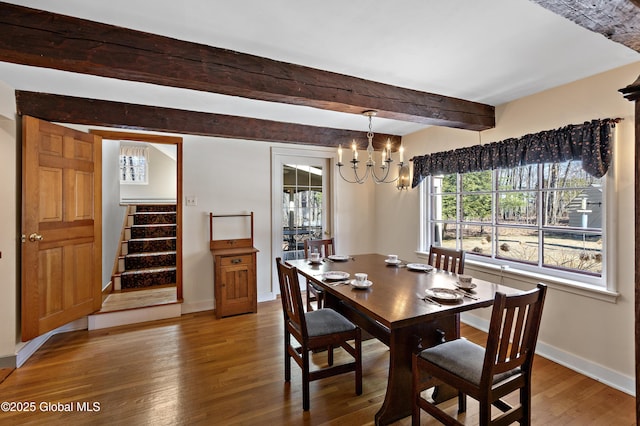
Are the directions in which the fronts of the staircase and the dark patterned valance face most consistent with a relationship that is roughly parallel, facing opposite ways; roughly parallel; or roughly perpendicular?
roughly perpendicular

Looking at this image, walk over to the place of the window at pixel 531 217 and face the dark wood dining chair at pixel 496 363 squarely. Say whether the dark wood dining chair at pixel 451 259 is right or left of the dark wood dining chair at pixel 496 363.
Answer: right

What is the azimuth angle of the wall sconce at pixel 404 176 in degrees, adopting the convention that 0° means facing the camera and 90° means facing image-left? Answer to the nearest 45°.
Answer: approximately 45°

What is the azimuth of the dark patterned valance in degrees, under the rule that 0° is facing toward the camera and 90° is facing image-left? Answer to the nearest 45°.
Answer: approximately 45°

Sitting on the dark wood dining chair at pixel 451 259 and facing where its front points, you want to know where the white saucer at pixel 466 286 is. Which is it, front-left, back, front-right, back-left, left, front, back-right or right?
front-left

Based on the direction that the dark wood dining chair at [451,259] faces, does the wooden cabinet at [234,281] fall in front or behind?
in front

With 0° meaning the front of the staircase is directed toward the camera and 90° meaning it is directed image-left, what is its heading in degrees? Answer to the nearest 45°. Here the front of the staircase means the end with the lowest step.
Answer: approximately 0°

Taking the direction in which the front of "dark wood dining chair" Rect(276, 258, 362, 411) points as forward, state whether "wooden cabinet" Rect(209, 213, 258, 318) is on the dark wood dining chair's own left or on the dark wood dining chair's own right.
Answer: on the dark wood dining chair's own left

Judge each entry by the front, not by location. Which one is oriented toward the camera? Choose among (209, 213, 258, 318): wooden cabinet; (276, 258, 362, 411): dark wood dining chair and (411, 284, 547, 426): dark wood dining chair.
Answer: the wooden cabinet

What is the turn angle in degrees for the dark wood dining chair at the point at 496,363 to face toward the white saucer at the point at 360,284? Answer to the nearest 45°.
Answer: approximately 45° to its left

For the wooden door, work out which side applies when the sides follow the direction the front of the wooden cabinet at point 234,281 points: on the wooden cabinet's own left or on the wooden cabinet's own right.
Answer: on the wooden cabinet's own right

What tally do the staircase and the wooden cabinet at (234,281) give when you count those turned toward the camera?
2

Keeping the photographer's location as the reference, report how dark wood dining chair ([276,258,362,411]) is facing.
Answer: facing away from the viewer and to the right of the viewer
